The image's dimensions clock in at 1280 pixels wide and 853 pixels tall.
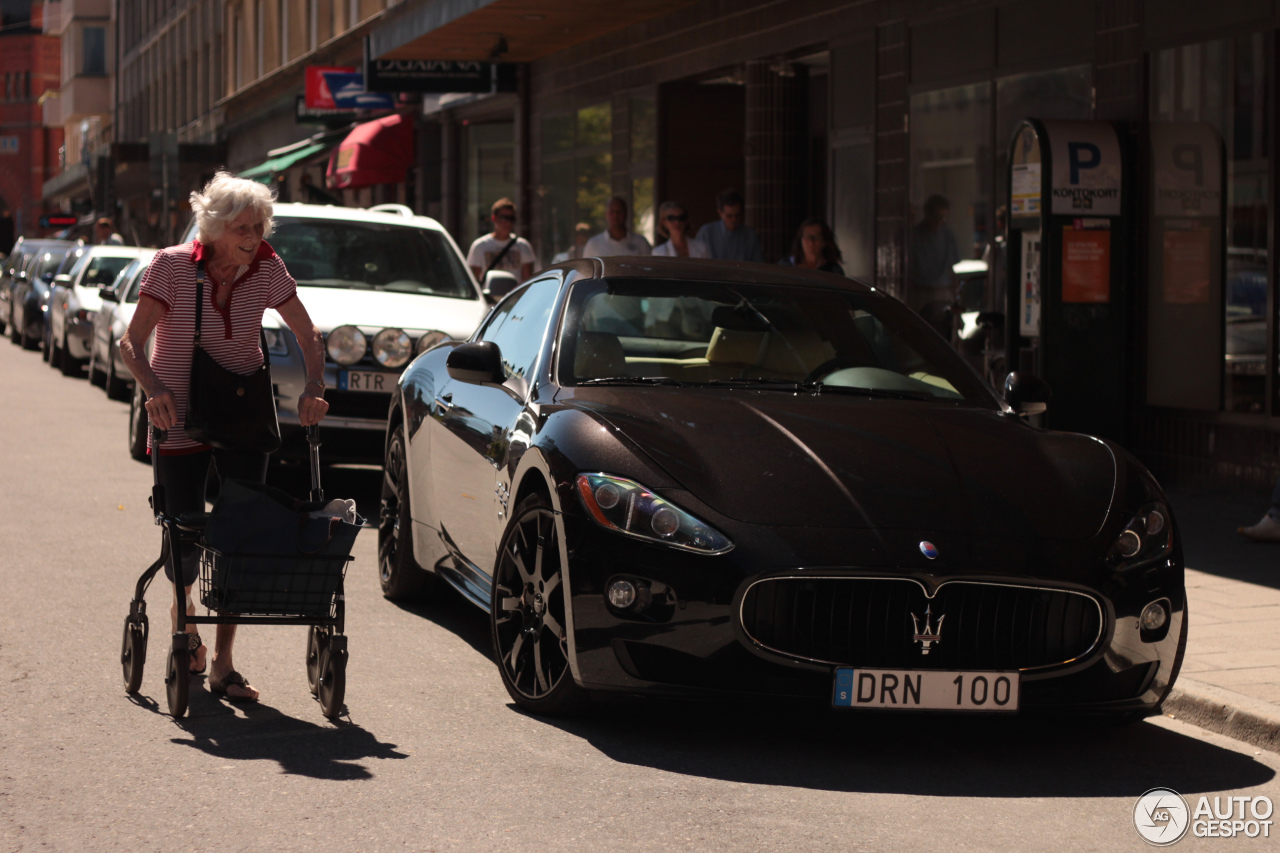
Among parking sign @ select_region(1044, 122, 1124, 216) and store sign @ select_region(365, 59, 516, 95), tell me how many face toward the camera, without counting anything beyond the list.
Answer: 2

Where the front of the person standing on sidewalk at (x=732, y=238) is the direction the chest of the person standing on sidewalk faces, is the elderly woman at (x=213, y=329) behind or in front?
in front

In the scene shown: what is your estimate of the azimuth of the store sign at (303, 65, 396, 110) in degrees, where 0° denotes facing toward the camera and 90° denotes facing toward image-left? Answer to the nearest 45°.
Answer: approximately 0°

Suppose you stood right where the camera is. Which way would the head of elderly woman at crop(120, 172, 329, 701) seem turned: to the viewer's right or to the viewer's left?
to the viewer's right

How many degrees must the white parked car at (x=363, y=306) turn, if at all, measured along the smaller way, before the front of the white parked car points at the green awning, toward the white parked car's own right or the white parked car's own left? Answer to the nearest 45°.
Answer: approximately 135° to the white parked car's own left

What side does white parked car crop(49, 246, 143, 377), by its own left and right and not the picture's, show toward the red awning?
left

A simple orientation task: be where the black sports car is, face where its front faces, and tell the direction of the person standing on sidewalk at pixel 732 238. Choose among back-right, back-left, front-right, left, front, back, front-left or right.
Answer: back-left

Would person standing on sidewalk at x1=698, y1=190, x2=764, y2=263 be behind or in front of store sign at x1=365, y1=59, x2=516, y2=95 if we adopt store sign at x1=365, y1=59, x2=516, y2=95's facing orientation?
in front
